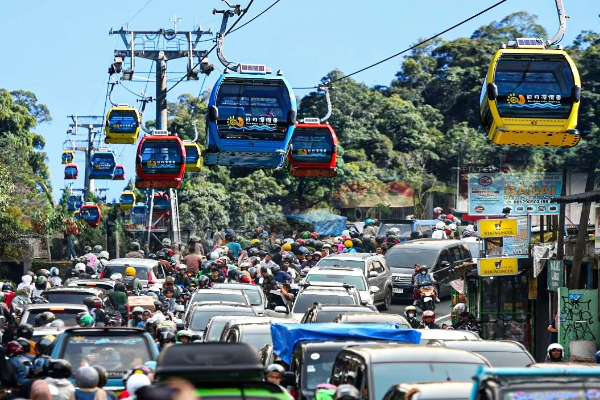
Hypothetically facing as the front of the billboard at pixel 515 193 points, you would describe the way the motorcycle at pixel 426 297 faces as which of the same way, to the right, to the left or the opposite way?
the same way

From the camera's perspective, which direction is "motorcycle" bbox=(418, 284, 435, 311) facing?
toward the camera

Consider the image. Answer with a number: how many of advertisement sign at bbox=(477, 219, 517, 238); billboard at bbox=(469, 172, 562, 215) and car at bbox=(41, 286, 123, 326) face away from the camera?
1

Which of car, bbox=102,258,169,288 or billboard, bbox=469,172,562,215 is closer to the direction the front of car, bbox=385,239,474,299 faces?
the car

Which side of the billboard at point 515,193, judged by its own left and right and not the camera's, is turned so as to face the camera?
front

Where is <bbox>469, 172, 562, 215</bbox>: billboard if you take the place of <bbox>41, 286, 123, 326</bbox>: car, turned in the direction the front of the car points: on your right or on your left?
on your right

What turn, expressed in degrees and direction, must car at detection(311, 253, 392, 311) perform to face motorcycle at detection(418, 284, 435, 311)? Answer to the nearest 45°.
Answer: approximately 90° to its left

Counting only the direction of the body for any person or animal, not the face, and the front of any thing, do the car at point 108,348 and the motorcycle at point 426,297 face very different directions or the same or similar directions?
very different directions

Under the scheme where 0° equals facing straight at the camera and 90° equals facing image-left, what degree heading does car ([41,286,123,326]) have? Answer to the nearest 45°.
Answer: approximately 180°

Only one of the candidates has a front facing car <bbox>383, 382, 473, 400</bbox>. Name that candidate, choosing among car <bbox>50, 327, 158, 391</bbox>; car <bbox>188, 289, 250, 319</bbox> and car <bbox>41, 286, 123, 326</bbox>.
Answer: car <bbox>188, 289, 250, 319</bbox>

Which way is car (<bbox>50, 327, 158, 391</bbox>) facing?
away from the camera

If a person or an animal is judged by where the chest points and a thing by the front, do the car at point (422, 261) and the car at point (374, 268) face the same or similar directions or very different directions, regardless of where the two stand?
same or similar directions

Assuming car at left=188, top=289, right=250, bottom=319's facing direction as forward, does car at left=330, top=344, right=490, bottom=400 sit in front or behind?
in front

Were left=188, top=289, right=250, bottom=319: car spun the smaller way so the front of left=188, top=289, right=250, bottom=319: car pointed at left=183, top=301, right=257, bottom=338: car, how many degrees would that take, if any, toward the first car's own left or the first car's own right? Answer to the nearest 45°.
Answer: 0° — it already faces it

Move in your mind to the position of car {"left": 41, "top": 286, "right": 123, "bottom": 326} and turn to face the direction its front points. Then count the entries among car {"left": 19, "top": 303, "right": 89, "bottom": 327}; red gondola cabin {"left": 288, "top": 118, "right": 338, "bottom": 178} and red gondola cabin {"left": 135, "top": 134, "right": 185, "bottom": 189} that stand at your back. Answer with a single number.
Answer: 1

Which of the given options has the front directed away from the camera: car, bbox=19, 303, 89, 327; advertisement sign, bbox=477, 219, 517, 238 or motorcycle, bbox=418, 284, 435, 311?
the car

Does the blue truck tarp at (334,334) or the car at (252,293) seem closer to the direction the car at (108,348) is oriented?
the car
